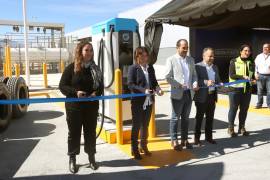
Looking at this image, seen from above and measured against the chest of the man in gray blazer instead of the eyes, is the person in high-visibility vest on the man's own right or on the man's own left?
on the man's own left

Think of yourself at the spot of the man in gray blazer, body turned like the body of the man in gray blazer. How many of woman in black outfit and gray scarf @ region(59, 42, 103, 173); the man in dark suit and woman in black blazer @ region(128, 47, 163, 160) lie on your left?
1

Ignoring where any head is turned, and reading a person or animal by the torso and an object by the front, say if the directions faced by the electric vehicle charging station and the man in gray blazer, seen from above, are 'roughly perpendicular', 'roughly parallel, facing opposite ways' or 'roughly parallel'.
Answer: roughly parallel

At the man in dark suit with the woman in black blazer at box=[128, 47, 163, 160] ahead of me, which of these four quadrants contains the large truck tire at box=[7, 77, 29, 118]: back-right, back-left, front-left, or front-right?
front-right

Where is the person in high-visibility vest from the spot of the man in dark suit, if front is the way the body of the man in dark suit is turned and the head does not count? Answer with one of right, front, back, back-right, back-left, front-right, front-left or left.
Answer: left

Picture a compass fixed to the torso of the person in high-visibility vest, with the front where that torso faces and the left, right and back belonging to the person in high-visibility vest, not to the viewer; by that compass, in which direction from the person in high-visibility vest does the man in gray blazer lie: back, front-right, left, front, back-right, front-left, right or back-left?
right

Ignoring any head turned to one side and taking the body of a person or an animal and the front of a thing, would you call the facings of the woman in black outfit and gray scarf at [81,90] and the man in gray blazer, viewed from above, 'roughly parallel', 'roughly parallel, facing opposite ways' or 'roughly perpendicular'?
roughly parallel

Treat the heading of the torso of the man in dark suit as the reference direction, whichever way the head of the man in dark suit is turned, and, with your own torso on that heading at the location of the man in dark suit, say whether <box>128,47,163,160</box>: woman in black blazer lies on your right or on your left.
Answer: on your right

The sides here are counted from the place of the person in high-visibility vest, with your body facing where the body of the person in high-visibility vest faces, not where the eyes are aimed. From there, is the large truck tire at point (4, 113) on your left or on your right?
on your right

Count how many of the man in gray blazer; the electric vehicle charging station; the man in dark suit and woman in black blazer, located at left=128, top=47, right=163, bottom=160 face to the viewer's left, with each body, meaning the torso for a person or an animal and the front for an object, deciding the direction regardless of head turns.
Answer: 0

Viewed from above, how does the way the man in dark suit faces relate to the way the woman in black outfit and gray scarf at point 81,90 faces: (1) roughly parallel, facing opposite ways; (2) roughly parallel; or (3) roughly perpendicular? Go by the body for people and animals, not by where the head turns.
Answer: roughly parallel

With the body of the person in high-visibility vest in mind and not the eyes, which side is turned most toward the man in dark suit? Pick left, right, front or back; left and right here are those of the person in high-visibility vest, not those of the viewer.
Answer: right

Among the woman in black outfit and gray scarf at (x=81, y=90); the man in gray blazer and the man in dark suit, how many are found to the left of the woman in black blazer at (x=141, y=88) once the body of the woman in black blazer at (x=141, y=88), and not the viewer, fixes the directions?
2
